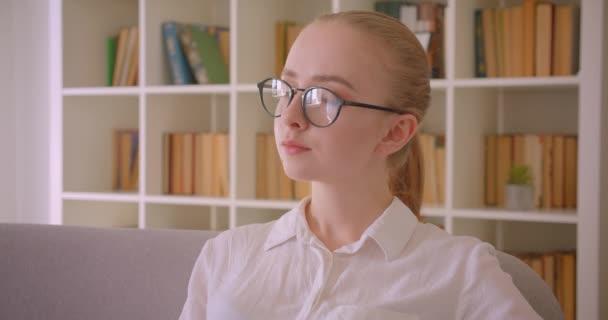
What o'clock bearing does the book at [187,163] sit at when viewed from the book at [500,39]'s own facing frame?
the book at [187,163] is roughly at 3 o'clock from the book at [500,39].

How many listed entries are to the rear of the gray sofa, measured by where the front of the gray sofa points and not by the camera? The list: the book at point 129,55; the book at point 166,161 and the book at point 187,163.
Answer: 3

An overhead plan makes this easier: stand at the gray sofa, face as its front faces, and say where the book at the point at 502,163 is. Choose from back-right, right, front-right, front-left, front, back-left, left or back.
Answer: back-left

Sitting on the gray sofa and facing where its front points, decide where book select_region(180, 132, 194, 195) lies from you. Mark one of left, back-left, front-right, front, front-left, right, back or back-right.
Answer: back

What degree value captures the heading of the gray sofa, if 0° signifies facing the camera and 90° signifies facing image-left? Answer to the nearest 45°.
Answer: approximately 0°

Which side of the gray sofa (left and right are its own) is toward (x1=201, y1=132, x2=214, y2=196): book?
back

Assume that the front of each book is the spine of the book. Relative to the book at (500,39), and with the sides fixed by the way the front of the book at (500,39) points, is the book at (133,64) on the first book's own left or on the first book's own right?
on the first book's own right

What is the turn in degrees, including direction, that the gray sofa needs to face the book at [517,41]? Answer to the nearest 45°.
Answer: approximately 135° to its left

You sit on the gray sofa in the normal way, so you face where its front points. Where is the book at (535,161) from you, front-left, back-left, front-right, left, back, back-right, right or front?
back-left

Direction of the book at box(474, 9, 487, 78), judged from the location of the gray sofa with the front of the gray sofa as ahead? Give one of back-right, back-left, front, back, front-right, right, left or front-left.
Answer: back-left
